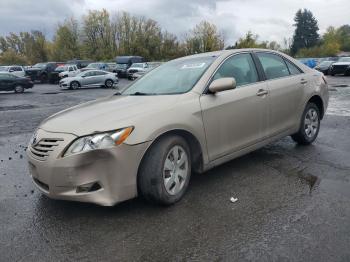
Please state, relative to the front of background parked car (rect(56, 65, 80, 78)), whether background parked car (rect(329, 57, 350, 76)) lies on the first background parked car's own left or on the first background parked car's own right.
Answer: on the first background parked car's own left

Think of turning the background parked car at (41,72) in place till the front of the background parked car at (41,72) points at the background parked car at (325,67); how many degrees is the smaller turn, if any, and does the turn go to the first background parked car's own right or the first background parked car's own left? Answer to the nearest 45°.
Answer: approximately 90° to the first background parked car's own left

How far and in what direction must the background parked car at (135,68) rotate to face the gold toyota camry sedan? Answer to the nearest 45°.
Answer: approximately 45° to its left

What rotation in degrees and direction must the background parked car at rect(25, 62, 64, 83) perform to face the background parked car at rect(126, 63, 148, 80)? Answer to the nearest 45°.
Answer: approximately 135° to its left

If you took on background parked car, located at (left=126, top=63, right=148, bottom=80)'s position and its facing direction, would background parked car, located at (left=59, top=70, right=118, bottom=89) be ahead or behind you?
ahead

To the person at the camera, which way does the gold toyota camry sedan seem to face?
facing the viewer and to the left of the viewer

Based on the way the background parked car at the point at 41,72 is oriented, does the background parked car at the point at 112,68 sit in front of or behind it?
behind

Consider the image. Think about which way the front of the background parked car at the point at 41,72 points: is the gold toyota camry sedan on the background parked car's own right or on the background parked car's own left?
on the background parked car's own left

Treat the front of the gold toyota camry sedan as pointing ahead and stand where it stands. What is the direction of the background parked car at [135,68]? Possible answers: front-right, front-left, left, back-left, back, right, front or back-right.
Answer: back-right

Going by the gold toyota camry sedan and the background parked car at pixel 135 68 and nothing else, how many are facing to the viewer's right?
0

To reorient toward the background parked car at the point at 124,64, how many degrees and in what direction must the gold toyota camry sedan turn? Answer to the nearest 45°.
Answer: approximately 135° to its right
